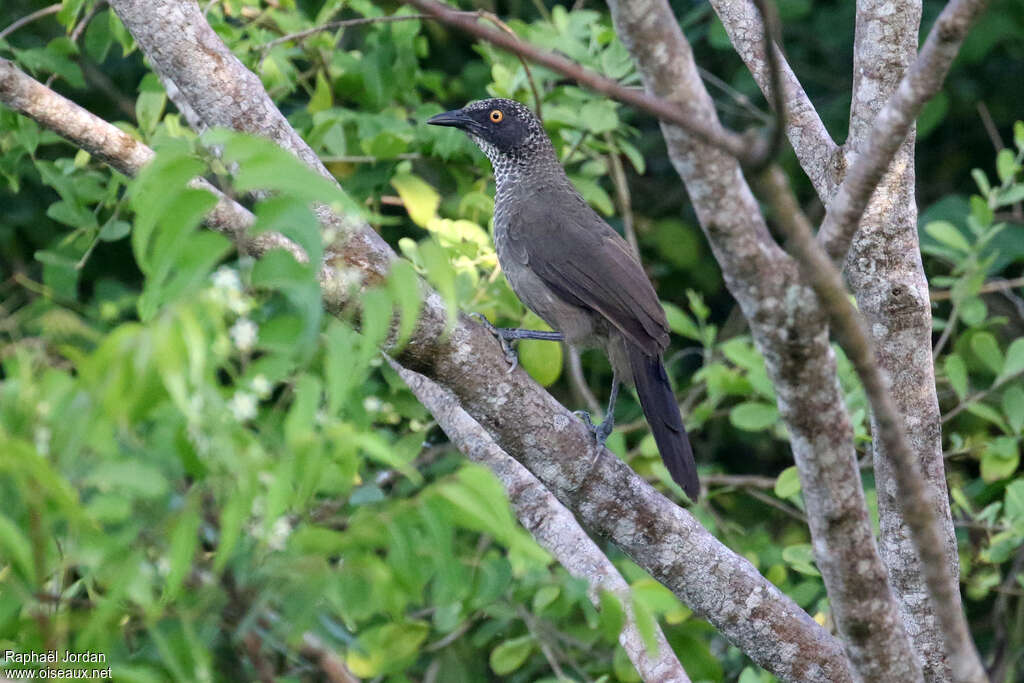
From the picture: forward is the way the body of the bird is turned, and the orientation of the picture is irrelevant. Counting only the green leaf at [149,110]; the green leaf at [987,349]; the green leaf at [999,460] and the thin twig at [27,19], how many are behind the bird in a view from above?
2

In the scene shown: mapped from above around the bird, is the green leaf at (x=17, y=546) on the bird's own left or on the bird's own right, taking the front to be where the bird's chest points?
on the bird's own left

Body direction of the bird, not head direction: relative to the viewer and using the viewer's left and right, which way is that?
facing to the left of the viewer

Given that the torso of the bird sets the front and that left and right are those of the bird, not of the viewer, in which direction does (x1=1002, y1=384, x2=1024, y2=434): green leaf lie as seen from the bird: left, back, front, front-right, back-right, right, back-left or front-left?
back

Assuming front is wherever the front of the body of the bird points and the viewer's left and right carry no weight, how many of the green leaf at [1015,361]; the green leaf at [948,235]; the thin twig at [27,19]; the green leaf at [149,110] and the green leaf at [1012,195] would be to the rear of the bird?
3

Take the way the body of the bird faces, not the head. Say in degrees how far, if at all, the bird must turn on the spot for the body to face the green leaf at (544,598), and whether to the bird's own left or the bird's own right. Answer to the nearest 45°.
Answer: approximately 90° to the bird's own left

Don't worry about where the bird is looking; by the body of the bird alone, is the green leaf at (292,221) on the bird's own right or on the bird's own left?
on the bird's own left

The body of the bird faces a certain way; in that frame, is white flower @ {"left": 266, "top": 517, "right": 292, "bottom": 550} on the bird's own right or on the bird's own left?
on the bird's own left
